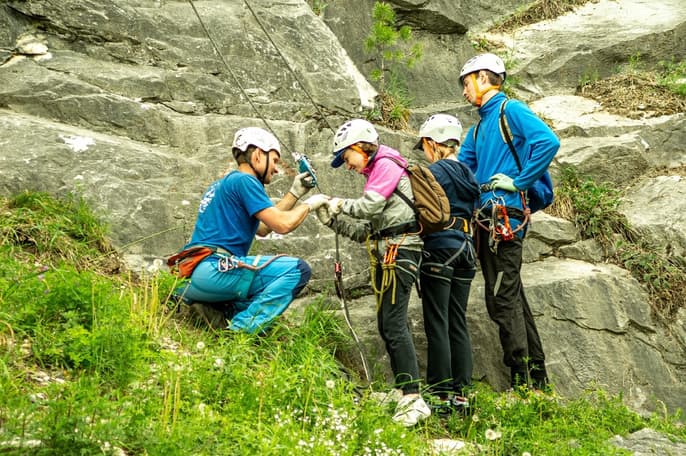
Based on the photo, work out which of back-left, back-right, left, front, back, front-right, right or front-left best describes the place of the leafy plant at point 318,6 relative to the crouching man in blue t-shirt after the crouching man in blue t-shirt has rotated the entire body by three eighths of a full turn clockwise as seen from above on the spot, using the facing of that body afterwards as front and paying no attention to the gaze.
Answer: back-right

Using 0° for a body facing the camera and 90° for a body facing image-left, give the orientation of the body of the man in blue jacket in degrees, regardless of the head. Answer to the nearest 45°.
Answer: approximately 45°

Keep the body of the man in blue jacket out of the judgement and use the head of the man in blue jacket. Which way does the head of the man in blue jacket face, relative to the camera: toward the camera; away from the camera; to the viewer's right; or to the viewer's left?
to the viewer's left

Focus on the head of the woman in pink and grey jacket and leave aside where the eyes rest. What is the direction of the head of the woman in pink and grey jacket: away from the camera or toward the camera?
toward the camera

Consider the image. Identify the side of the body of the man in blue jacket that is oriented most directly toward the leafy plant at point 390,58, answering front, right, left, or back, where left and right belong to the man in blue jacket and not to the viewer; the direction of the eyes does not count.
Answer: right

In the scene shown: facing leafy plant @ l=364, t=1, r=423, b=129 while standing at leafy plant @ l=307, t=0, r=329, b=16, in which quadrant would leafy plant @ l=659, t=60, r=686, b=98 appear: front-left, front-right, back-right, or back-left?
front-left

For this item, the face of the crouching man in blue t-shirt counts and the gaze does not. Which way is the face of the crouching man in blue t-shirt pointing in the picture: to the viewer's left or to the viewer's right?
to the viewer's right

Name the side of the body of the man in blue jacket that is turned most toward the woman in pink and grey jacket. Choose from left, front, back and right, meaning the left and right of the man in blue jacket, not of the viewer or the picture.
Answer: front

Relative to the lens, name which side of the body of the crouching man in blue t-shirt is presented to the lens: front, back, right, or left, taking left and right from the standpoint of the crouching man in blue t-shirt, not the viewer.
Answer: right

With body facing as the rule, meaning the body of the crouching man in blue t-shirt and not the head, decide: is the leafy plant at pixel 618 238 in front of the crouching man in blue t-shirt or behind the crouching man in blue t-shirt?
in front

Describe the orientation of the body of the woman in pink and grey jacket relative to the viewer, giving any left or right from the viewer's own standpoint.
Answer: facing to the left of the viewer

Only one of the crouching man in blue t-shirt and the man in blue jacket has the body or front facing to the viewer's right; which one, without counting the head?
the crouching man in blue t-shirt

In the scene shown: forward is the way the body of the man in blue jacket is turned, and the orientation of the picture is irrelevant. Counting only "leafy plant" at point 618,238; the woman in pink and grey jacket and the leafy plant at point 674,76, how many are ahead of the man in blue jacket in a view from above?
1

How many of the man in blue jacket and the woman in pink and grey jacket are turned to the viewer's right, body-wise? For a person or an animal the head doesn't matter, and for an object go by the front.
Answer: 0

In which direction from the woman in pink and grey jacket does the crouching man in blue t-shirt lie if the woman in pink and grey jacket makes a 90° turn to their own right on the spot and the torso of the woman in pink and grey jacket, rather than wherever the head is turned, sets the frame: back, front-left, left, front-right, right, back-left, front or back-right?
left
